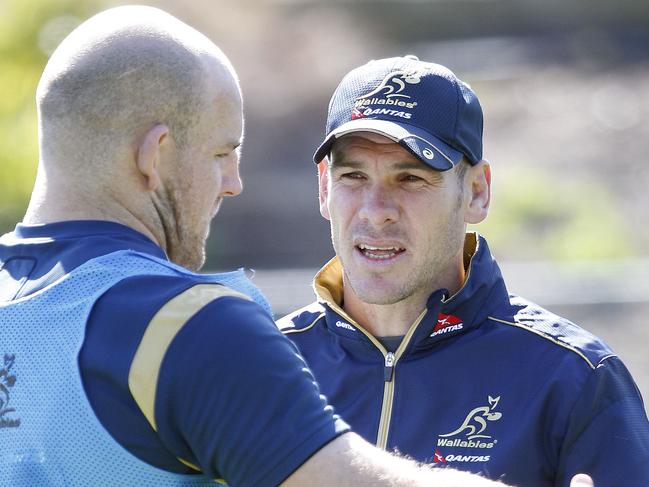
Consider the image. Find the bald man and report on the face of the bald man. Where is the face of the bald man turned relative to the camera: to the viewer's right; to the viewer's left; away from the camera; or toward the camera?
to the viewer's right

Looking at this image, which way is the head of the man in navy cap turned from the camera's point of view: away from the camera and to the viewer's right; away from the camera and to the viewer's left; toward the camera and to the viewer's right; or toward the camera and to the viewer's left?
toward the camera and to the viewer's left

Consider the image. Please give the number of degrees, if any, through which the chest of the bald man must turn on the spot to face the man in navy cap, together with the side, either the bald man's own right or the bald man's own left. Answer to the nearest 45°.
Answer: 0° — they already face them

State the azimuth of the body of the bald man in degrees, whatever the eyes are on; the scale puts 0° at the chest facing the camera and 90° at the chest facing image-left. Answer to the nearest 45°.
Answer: approximately 225°
